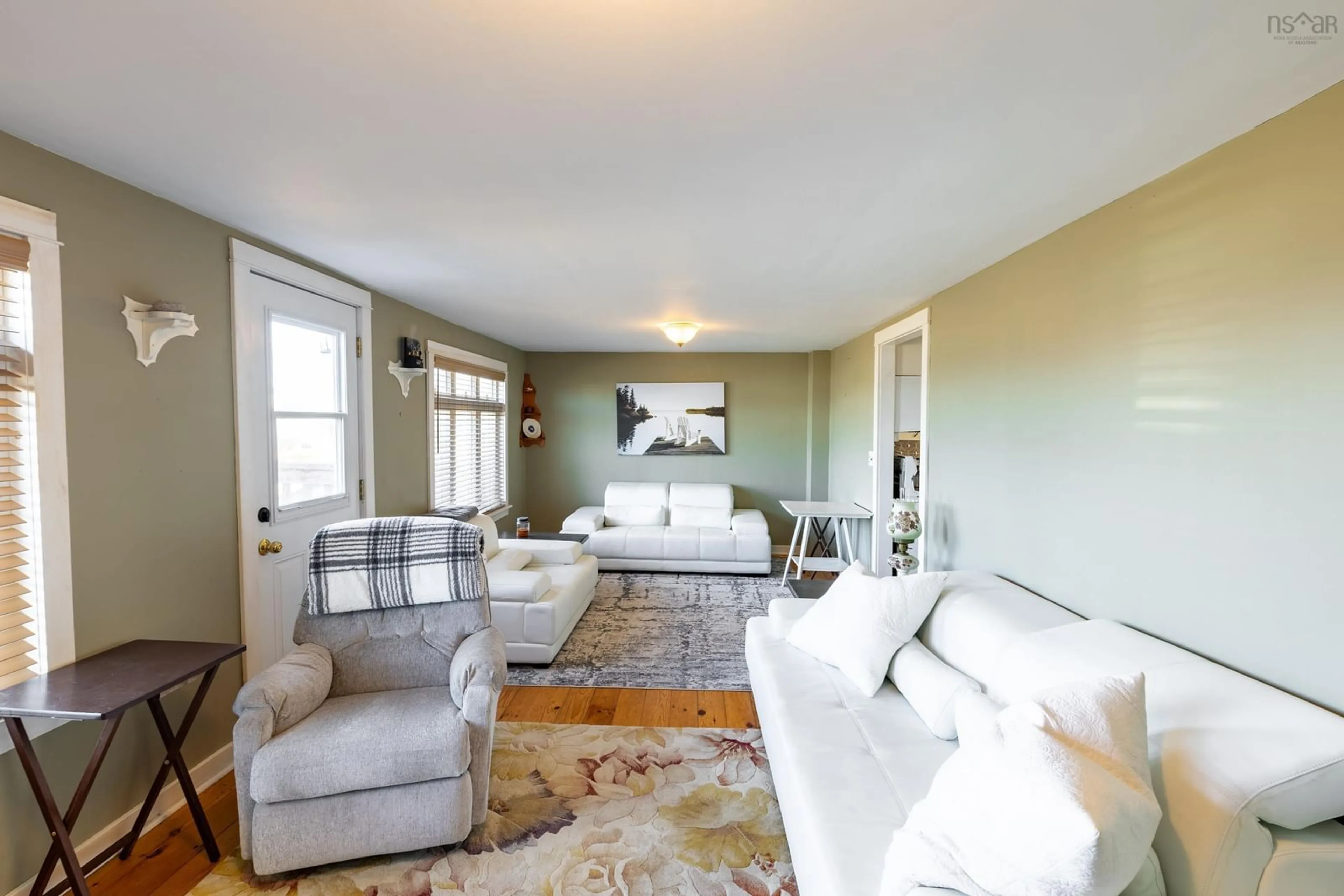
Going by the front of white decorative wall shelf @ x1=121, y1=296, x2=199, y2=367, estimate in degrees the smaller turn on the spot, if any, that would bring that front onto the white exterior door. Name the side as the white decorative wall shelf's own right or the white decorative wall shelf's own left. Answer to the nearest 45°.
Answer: approximately 90° to the white decorative wall shelf's own left

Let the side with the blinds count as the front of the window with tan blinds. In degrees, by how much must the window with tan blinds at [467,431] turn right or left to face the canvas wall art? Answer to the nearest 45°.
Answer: approximately 45° to its left

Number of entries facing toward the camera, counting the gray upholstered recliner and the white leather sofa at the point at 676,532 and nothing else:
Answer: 2

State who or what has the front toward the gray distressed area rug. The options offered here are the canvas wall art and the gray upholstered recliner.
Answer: the canvas wall art

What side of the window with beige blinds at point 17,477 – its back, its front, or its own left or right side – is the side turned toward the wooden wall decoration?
left

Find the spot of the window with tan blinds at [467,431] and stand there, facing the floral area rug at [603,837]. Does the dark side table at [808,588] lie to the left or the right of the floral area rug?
left

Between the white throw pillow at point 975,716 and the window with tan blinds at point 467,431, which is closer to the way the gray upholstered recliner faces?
the white throw pillow

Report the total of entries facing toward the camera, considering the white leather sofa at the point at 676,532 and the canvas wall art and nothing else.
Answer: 2

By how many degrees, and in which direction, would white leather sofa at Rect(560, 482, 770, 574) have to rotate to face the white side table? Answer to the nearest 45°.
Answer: approximately 90° to its left

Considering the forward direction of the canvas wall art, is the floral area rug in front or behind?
in front

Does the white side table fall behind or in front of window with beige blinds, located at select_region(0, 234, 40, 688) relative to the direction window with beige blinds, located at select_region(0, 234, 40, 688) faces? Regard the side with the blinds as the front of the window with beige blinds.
in front

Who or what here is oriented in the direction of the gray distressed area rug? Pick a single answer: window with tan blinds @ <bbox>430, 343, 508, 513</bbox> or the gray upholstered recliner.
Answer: the window with tan blinds

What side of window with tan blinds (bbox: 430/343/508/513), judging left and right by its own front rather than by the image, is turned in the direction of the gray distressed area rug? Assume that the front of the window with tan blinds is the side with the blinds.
front

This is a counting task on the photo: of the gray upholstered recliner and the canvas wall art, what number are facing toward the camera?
2
